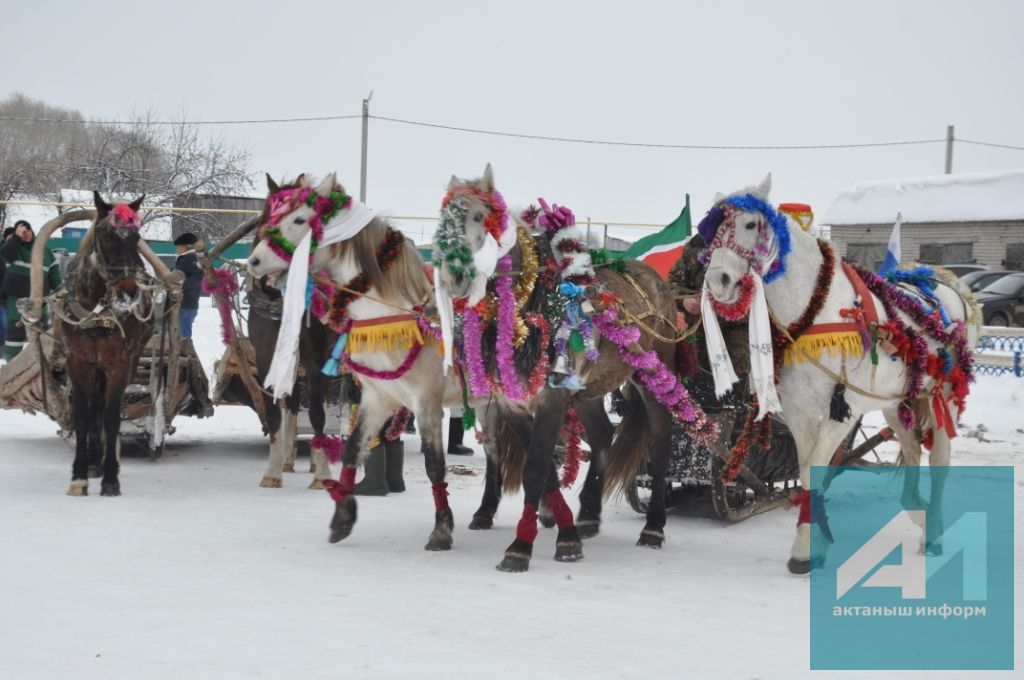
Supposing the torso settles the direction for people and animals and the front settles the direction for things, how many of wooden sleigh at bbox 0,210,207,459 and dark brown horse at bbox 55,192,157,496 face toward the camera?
2

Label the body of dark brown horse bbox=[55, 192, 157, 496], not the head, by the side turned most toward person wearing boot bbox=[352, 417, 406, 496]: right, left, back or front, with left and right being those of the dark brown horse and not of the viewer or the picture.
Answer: left

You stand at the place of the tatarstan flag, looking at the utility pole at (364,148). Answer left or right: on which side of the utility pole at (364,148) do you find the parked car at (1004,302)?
right

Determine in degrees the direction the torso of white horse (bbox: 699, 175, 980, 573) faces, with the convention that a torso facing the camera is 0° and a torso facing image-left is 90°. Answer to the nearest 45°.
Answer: approximately 45°

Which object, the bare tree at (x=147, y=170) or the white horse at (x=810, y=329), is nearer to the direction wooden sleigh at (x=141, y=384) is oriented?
the white horse

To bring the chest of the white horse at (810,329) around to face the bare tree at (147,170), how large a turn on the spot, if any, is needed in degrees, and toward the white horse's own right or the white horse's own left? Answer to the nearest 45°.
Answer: approximately 90° to the white horse's own right

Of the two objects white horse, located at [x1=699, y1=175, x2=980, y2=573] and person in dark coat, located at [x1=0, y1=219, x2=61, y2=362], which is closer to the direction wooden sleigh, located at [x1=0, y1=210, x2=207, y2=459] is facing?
the white horse

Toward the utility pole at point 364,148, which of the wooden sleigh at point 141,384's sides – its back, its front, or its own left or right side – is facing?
back

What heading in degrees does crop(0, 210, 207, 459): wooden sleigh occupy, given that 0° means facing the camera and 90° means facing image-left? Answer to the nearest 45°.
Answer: approximately 0°

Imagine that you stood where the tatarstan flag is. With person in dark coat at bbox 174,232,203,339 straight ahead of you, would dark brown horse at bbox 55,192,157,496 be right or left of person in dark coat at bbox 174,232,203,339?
left

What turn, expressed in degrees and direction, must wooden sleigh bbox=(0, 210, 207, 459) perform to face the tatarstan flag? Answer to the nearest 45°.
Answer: approximately 45° to its left

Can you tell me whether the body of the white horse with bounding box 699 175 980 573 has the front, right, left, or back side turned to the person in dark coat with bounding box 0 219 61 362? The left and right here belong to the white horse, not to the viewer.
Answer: right

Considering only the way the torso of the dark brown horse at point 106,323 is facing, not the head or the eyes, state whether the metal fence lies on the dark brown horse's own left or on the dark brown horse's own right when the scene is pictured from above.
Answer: on the dark brown horse's own left
